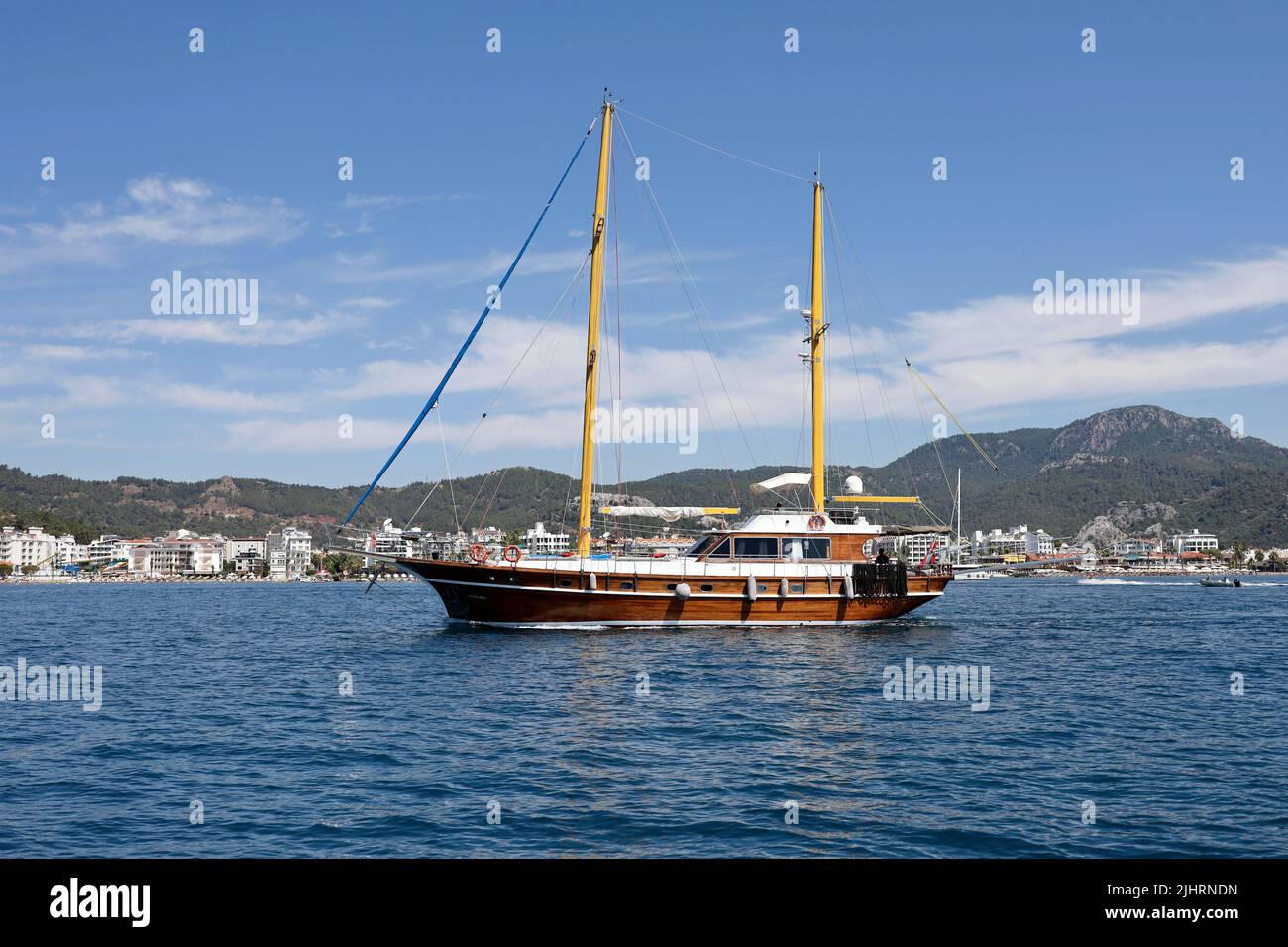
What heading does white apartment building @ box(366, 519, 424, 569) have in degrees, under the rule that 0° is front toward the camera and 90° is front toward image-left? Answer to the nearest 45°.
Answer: approximately 0°

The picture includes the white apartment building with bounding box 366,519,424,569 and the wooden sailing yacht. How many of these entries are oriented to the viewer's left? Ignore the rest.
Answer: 1

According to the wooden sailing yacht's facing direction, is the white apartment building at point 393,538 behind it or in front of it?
in front

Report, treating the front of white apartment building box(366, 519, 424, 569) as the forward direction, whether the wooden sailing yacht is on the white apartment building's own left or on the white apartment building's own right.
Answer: on the white apartment building's own left

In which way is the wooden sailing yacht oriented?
to the viewer's left

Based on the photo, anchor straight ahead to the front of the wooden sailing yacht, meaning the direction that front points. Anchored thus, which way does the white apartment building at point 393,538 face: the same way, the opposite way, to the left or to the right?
to the left
